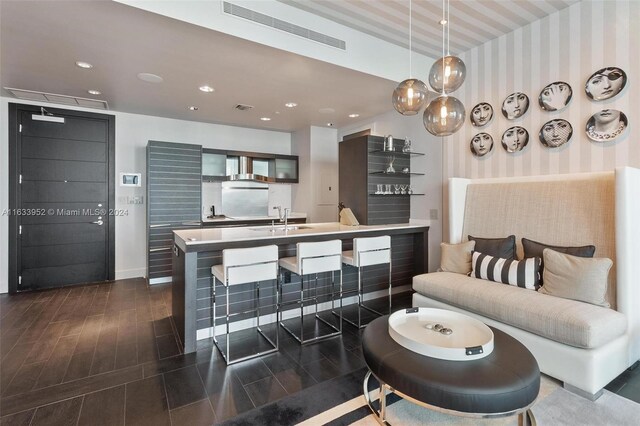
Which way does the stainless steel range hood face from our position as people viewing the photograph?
facing the viewer and to the right of the viewer

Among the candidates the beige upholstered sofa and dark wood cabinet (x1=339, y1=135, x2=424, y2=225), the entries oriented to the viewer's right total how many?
0

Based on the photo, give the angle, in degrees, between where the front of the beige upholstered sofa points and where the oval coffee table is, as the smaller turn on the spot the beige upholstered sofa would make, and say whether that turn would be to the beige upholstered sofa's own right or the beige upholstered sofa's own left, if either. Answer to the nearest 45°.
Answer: approximately 45° to the beige upholstered sofa's own left

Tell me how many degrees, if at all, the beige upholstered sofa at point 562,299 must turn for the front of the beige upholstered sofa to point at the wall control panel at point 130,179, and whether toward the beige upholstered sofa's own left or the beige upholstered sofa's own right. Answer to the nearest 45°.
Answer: approximately 45° to the beige upholstered sofa's own right

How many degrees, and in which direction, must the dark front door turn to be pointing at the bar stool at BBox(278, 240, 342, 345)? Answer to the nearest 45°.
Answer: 0° — it already faces it

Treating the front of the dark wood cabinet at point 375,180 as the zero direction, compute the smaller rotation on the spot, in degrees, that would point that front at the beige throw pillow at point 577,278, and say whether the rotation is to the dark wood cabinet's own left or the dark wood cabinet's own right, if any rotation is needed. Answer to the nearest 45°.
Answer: approximately 45° to the dark wood cabinet's own left

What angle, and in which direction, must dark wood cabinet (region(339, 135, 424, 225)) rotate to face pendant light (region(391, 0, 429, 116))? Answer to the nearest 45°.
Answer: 0° — it already faces it

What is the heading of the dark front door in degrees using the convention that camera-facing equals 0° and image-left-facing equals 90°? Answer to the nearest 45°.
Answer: approximately 315°

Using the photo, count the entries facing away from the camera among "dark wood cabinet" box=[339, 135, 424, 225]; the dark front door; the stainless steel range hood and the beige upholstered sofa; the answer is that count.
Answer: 0

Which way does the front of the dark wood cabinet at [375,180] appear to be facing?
toward the camera

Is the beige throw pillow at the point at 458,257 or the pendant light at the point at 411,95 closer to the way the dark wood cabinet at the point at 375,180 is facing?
the pendant light

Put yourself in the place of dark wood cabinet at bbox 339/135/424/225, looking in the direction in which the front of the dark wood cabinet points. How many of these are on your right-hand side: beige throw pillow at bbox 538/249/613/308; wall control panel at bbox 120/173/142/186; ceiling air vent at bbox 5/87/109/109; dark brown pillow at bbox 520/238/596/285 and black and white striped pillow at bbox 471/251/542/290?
2
